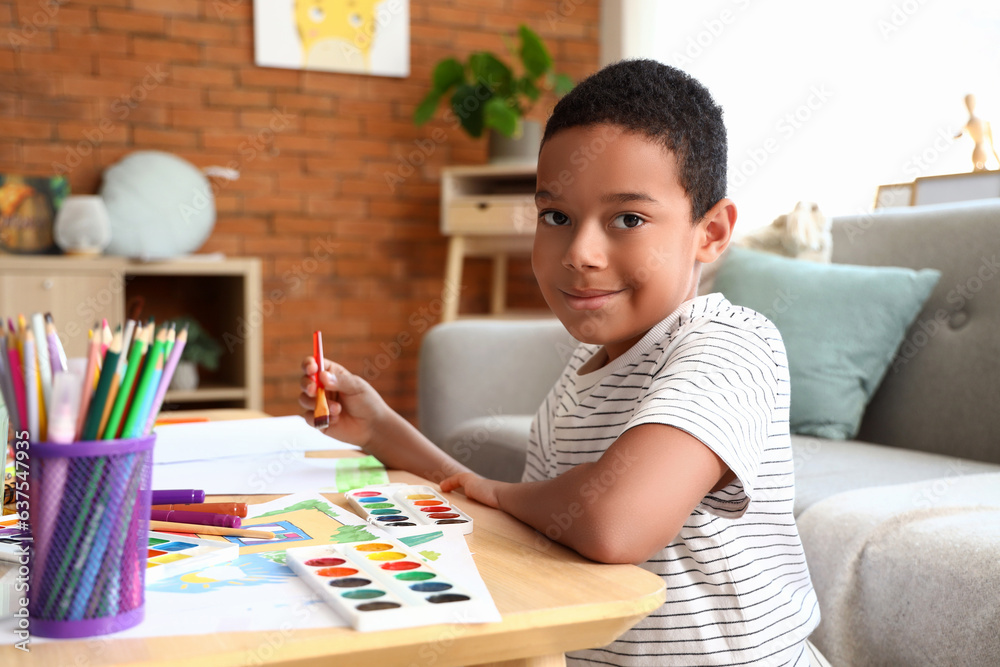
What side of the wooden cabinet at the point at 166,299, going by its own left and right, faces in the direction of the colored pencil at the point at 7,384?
front

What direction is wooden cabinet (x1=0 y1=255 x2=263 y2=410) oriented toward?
toward the camera

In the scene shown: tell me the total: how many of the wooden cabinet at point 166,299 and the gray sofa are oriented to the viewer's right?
0

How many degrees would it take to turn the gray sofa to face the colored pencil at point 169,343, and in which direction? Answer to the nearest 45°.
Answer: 0° — it already faces it

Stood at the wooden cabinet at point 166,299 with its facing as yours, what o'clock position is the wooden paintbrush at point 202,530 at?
The wooden paintbrush is roughly at 12 o'clock from the wooden cabinet.

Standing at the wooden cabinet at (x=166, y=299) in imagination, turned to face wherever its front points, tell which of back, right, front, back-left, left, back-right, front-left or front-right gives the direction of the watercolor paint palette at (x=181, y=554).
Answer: front

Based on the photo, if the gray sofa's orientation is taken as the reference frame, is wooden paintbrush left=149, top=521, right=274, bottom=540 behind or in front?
in front

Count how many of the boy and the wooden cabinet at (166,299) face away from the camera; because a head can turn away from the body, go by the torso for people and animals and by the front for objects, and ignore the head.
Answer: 0

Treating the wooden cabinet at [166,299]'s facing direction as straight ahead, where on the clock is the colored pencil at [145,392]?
The colored pencil is roughly at 12 o'clock from the wooden cabinet.

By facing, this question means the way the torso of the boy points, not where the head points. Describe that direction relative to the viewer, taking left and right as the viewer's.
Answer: facing the viewer and to the left of the viewer

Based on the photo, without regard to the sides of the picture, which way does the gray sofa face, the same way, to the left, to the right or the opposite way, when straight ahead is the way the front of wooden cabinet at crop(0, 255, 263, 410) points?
to the right

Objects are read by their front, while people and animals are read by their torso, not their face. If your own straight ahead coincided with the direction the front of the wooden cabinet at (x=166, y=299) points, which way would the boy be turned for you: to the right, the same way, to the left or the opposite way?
to the right
